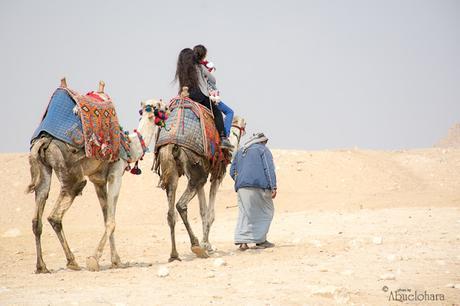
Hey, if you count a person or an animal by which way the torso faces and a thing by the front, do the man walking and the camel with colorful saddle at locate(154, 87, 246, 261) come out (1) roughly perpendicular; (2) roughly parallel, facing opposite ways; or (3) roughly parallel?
roughly parallel

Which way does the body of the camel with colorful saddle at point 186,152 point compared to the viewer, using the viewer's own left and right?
facing away from the viewer and to the right of the viewer

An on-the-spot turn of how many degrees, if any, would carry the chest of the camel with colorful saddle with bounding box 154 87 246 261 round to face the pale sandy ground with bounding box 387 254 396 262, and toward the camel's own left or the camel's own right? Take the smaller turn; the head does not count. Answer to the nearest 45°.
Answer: approximately 90° to the camel's own right

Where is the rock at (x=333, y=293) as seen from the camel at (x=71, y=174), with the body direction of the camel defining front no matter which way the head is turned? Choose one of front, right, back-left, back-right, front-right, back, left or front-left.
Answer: right

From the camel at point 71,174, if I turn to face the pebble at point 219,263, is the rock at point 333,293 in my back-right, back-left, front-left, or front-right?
front-right

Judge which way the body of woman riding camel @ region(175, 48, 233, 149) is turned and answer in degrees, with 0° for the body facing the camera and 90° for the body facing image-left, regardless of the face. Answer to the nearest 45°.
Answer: approximately 225°

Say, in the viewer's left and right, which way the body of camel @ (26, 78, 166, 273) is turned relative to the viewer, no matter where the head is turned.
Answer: facing away from the viewer and to the right of the viewer

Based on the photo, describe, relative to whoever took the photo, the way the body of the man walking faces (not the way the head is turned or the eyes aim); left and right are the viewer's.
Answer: facing away from the viewer and to the right of the viewer

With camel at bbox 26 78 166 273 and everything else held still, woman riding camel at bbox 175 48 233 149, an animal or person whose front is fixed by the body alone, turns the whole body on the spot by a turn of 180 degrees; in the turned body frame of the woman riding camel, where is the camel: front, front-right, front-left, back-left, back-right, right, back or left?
front

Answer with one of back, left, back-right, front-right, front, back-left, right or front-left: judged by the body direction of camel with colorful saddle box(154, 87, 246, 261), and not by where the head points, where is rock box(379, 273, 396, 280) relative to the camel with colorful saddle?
right

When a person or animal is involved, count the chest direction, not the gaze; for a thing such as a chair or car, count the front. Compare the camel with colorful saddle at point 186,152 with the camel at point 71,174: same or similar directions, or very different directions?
same or similar directions

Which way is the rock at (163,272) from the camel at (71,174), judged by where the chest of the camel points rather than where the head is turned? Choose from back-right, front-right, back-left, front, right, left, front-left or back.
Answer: right

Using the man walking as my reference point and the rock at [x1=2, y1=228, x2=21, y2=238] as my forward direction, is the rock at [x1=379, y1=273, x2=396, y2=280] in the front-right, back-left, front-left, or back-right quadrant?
back-left

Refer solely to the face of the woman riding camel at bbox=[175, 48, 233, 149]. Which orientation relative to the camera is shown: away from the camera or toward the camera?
away from the camera
